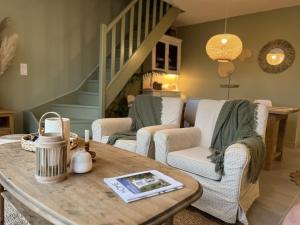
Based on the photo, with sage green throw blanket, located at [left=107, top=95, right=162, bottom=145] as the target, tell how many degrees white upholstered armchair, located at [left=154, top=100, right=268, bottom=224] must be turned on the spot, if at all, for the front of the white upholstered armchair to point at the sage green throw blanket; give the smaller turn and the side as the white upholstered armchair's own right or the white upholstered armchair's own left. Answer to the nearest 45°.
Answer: approximately 90° to the white upholstered armchair's own right

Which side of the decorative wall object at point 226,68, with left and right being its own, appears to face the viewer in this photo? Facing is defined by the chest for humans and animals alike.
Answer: front

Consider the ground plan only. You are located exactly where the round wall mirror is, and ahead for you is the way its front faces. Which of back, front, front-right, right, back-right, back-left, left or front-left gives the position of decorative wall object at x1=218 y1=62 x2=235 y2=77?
right

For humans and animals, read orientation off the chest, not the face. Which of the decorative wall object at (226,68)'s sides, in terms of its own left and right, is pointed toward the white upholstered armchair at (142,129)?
front

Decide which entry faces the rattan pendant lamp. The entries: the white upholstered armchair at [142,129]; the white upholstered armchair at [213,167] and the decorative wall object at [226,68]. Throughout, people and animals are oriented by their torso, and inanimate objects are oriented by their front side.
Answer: the decorative wall object

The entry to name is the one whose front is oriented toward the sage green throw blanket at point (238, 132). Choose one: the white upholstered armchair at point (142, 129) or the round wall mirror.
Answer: the round wall mirror

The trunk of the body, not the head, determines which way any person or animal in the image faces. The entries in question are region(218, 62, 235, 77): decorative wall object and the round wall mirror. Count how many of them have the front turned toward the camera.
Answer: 2

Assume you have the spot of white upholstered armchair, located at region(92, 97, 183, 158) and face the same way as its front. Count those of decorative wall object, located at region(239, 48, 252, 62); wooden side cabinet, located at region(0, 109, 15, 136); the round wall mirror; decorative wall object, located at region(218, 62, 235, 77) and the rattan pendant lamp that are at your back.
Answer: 4

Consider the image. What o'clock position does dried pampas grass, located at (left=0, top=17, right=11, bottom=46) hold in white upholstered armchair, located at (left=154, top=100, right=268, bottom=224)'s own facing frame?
The dried pampas grass is roughly at 2 o'clock from the white upholstered armchair.

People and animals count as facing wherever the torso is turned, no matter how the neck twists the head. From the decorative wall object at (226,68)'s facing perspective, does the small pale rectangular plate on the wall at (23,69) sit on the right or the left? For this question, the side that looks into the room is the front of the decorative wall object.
on its right

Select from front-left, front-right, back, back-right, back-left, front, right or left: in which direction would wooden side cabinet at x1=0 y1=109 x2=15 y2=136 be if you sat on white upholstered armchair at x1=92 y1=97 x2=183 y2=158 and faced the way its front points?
front-right

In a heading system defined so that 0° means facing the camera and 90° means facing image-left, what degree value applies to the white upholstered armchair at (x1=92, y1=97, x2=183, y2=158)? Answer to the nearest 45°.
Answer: approximately 45°

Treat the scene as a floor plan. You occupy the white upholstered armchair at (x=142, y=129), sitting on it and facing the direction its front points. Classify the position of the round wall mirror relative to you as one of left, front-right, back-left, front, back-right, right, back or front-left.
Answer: back

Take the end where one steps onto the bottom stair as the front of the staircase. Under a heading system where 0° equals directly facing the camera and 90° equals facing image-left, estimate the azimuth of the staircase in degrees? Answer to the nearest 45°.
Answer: approximately 45°

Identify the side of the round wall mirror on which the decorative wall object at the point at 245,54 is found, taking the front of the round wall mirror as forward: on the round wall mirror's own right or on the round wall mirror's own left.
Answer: on the round wall mirror's own right

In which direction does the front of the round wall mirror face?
toward the camera

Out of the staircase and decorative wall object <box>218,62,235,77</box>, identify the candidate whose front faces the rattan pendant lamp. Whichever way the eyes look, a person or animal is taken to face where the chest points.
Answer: the decorative wall object
